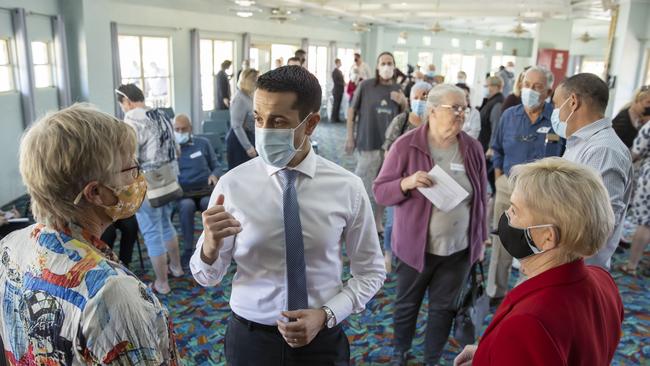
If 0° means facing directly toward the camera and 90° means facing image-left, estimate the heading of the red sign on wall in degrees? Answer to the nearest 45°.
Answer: approximately 0°

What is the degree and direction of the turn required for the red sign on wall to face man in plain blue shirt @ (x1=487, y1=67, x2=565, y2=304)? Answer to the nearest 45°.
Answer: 0° — it already faces them

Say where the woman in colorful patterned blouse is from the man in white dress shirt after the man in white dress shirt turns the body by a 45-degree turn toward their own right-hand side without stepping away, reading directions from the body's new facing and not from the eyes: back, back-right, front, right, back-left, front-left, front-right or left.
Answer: front

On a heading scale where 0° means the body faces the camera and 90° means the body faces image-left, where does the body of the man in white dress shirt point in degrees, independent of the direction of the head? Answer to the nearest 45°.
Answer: approximately 0°

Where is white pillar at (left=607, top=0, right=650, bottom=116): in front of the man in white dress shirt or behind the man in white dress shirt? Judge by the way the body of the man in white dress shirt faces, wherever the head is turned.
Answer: behind

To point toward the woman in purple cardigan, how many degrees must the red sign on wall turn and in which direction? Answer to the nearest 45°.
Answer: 0° — it already faces them

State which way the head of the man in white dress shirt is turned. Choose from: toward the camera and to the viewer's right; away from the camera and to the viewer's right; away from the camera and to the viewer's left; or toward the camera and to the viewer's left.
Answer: toward the camera and to the viewer's left

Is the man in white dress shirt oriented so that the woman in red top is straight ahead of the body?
no

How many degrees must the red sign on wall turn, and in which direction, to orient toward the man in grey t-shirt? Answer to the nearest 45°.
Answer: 0° — it already faces them

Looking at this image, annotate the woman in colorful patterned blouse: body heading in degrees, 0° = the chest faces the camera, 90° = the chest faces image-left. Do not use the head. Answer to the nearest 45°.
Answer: approximately 225°

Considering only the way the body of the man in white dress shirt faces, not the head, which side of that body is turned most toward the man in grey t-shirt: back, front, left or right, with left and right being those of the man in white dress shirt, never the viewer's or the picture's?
back

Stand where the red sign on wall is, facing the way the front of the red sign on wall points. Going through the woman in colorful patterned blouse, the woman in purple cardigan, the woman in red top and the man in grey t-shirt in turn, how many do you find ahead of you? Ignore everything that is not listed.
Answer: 4

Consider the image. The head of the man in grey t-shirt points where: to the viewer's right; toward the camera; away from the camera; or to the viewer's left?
toward the camera

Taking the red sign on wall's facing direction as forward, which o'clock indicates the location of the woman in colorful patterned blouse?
The woman in colorful patterned blouse is roughly at 12 o'clock from the red sign on wall.

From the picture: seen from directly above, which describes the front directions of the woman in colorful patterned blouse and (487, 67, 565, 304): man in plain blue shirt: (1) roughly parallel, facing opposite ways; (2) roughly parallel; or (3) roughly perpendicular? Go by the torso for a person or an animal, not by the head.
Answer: roughly parallel, facing opposite ways

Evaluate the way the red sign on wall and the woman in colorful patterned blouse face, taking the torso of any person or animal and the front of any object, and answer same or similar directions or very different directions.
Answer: very different directions

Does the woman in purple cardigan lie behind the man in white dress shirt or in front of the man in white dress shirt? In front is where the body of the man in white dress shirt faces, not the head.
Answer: behind

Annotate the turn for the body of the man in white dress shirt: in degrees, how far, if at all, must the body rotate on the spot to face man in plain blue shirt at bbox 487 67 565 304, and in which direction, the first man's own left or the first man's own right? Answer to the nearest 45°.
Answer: approximately 135° to the first man's own left

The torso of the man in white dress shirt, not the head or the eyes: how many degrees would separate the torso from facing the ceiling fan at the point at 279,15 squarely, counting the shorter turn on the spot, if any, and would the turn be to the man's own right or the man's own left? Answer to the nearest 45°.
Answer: approximately 180°
